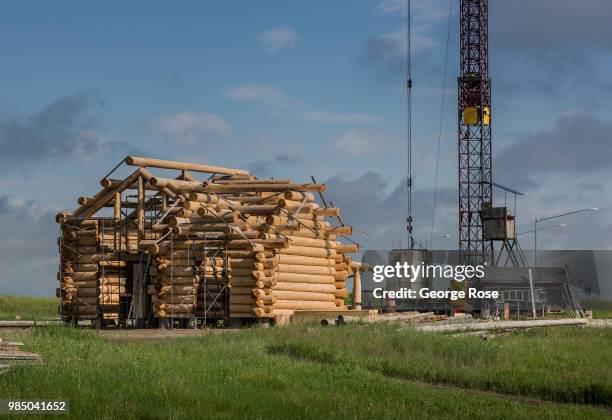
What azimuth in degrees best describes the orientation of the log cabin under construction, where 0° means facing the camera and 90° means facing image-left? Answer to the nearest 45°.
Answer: approximately 45°
